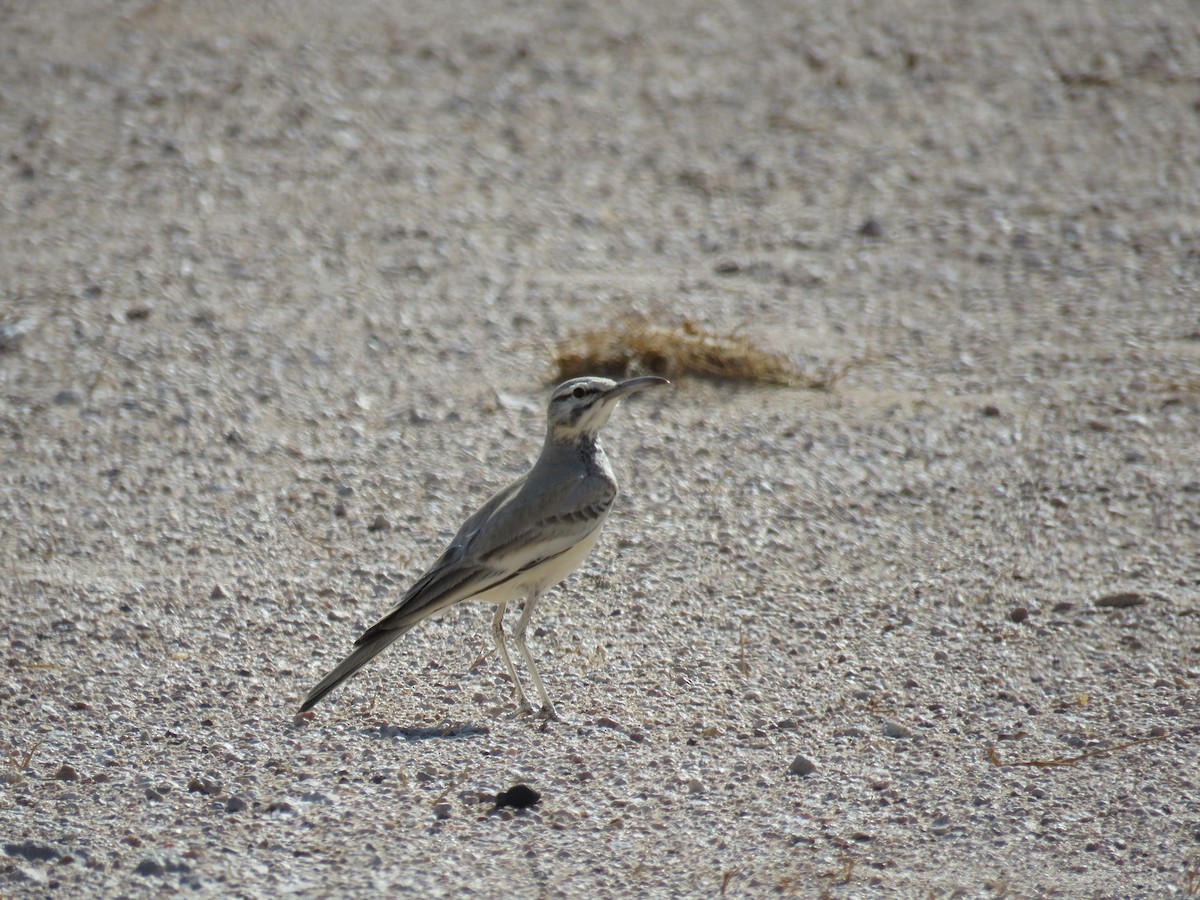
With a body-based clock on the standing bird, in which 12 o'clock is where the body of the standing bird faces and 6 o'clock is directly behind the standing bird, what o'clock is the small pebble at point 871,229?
The small pebble is roughly at 10 o'clock from the standing bird.

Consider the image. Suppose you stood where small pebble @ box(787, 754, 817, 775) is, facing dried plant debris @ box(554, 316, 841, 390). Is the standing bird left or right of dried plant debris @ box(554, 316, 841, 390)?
left

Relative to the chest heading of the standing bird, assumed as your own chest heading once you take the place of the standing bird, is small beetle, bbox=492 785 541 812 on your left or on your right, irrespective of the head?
on your right

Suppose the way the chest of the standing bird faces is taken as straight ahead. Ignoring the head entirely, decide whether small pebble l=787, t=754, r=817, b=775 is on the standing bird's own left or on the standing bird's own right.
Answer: on the standing bird's own right

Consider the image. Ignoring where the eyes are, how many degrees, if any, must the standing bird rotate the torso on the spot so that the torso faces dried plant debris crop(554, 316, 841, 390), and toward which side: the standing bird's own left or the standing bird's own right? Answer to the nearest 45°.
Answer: approximately 90° to the standing bird's own left

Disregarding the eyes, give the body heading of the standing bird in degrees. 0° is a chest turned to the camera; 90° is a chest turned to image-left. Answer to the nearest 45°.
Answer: approximately 270°

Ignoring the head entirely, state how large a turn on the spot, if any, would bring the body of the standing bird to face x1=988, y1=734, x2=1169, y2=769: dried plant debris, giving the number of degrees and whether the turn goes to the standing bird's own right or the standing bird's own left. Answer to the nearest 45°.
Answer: approximately 45° to the standing bird's own right
